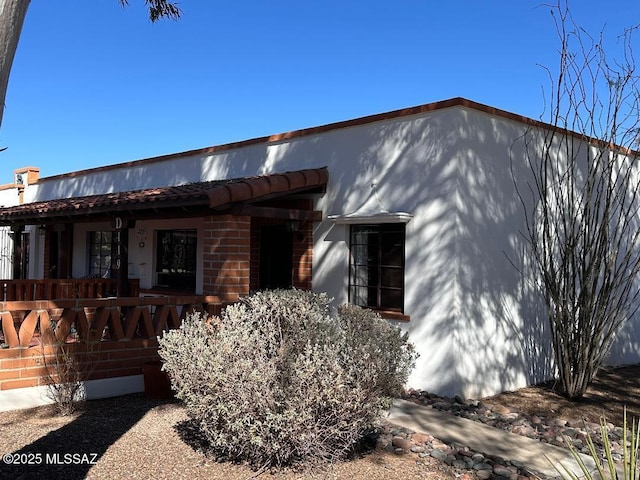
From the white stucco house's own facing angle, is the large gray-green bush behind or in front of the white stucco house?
in front

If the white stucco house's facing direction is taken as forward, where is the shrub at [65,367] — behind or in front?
in front

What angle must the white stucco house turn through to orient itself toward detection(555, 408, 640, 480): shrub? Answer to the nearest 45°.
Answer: approximately 45° to its left

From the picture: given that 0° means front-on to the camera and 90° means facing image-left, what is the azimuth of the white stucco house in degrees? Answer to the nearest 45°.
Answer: approximately 45°
